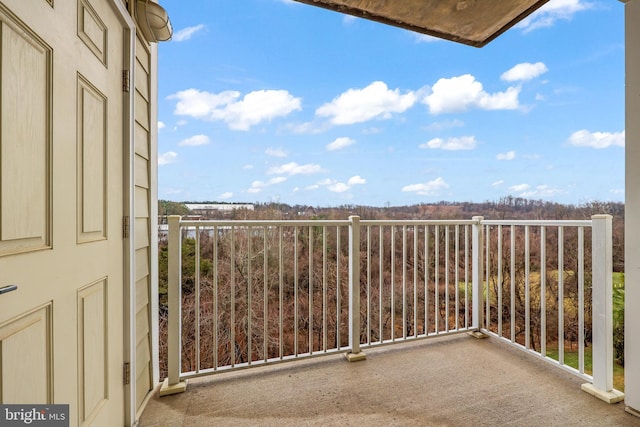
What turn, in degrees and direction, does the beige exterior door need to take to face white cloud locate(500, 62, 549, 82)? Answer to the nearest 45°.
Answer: approximately 45° to its left

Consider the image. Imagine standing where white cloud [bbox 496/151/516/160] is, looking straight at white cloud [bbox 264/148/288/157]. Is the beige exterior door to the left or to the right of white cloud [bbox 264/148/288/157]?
left

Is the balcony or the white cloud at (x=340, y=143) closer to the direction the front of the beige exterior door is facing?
the balcony

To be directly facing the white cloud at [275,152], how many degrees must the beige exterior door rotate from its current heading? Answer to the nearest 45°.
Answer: approximately 90° to its left

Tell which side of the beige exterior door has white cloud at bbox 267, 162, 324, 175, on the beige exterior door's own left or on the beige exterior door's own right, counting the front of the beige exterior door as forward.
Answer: on the beige exterior door's own left

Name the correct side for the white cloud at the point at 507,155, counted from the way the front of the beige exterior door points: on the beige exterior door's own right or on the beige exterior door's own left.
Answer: on the beige exterior door's own left

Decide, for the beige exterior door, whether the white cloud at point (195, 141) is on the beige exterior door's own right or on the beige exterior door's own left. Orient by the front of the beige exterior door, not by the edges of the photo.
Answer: on the beige exterior door's own left

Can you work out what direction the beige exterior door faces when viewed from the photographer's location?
facing the viewer and to the right of the viewer
